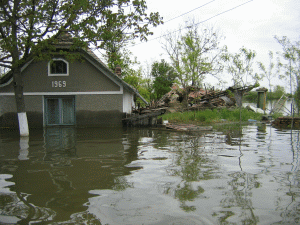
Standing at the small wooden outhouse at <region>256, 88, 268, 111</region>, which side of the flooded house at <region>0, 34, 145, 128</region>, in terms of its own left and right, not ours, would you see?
left

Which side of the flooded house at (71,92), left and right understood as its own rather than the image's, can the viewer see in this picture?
front

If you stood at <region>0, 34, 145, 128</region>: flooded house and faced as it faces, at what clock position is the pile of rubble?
The pile of rubble is roughly at 8 o'clock from the flooded house.
